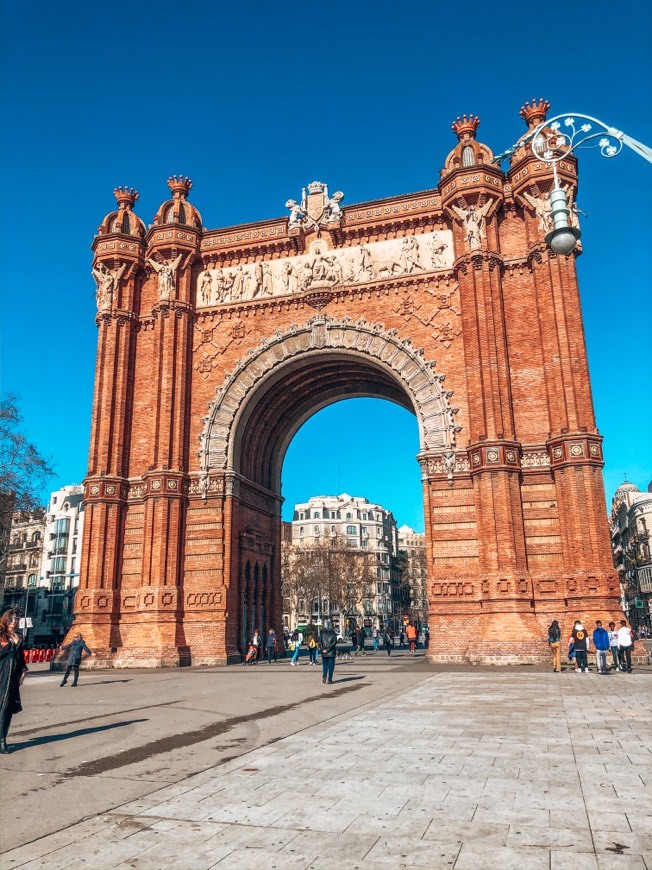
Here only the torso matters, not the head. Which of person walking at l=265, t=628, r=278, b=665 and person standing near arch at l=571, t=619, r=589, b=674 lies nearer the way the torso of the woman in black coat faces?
the person standing near arch

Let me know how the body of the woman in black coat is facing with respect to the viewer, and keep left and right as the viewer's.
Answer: facing the viewer and to the right of the viewer

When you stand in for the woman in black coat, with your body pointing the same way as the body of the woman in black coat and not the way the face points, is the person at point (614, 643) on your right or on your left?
on your left

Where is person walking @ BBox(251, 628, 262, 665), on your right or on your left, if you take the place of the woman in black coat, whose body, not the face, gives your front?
on your left

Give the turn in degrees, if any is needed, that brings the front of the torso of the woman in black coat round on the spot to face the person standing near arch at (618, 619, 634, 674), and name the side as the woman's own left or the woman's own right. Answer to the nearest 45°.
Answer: approximately 45° to the woman's own left

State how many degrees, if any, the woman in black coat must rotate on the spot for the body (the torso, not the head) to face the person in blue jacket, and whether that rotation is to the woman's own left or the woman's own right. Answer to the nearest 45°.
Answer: approximately 45° to the woman's own left

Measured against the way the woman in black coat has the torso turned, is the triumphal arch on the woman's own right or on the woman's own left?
on the woman's own left

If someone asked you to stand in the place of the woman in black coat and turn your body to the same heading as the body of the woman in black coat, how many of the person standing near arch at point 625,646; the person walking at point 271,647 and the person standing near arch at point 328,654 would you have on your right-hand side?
0

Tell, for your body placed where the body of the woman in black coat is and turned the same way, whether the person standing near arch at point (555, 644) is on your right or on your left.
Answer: on your left
